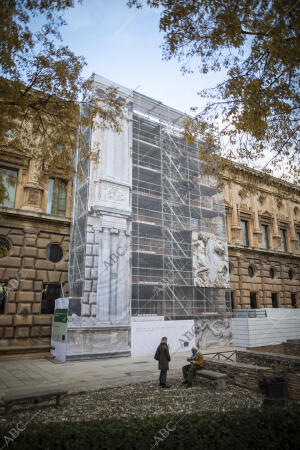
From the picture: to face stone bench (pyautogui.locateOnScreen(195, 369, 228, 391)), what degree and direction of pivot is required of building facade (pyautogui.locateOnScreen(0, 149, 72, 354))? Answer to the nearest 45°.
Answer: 0° — it already faces it

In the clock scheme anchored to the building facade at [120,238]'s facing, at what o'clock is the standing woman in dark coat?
The standing woman in dark coat is roughly at 1 o'clock from the building facade.

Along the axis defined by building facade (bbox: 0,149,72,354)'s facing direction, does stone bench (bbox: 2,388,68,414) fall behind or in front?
in front

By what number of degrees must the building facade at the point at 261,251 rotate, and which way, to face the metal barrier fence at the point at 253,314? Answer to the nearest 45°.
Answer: approximately 45° to its right

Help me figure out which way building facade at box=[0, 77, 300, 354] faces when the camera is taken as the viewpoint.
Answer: facing the viewer and to the right of the viewer

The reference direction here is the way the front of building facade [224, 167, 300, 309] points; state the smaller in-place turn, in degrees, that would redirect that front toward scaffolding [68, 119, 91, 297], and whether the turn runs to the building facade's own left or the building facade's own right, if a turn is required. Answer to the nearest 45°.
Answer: approximately 90° to the building facade's own right

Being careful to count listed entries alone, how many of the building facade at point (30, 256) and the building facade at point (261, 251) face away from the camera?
0
